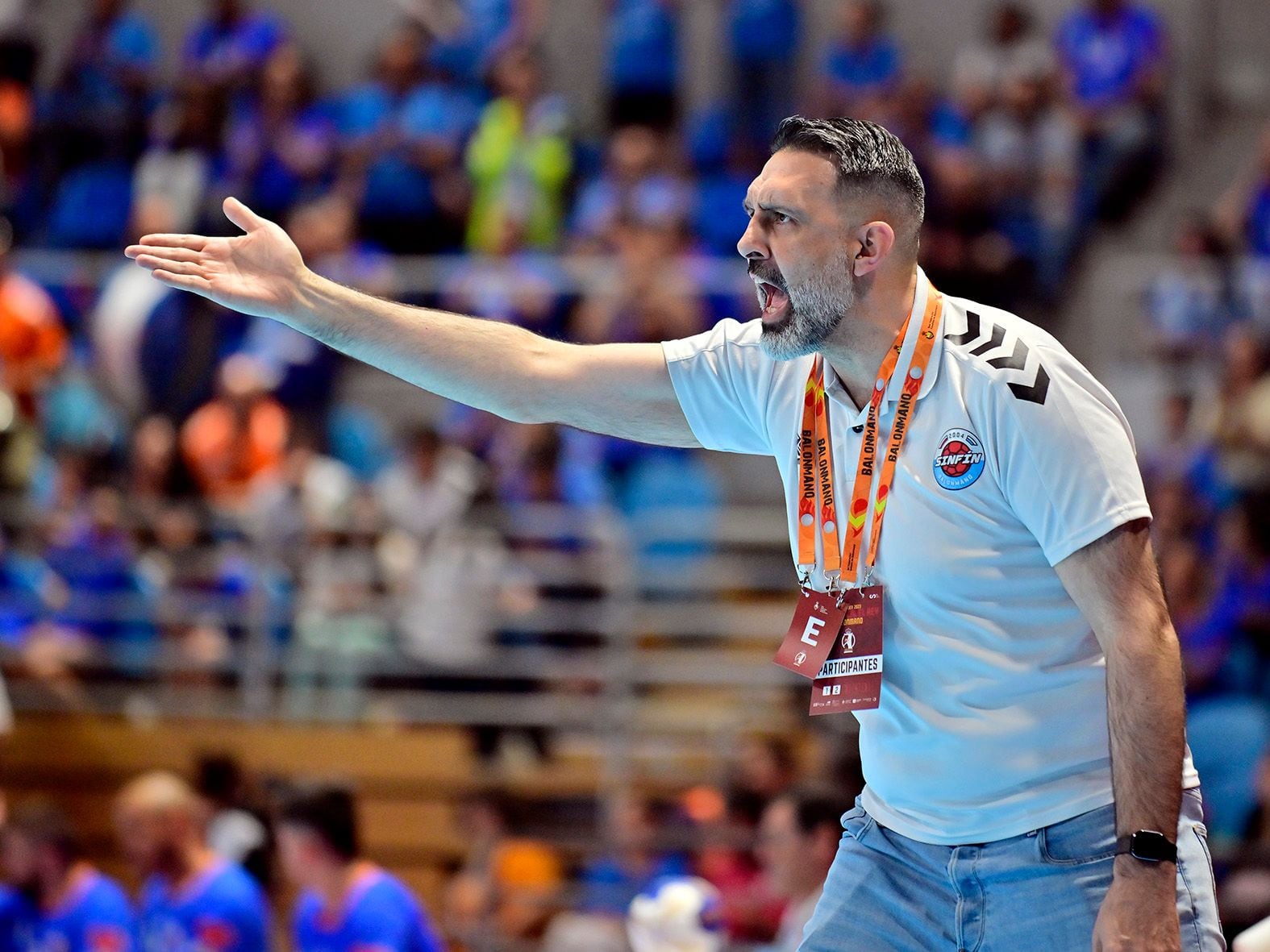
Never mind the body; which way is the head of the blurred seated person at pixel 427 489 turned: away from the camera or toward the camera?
toward the camera

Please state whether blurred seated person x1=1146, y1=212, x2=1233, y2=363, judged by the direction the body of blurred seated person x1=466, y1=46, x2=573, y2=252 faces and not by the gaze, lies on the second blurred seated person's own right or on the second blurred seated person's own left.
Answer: on the second blurred seated person's own left

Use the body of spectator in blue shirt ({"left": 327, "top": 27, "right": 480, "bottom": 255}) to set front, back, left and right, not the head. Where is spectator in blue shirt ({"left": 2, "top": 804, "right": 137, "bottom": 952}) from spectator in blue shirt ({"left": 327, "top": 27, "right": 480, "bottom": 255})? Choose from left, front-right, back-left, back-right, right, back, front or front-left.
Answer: front

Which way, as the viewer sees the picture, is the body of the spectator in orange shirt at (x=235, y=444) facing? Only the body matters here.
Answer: toward the camera

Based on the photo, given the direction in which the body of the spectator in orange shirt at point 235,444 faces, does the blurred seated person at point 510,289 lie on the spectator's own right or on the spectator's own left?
on the spectator's own left

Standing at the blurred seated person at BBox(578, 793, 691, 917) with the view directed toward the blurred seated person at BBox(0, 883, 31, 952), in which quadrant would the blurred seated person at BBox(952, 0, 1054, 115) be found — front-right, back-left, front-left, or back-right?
back-right

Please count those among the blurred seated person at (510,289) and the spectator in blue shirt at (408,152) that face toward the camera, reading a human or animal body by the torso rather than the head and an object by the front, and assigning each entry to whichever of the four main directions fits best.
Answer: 2

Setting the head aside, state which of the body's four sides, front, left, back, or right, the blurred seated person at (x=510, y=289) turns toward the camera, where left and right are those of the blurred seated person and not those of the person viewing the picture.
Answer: front

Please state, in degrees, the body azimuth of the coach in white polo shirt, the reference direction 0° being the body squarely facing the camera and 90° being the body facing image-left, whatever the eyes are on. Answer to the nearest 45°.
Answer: approximately 45°

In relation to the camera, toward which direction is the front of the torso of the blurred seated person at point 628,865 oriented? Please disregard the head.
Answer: toward the camera

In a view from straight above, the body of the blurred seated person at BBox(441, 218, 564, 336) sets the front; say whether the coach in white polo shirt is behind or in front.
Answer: in front

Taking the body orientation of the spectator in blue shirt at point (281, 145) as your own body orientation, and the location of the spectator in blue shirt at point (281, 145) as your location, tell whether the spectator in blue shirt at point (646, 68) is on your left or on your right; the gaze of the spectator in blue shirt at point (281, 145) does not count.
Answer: on your left

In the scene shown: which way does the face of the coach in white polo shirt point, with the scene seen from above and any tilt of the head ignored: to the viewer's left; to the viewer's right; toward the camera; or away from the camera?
to the viewer's left

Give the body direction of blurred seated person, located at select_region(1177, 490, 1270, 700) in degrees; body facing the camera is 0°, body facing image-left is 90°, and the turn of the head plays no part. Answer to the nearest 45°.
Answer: approximately 45°

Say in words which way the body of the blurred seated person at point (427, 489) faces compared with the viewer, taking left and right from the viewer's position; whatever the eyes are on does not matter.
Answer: facing the viewer

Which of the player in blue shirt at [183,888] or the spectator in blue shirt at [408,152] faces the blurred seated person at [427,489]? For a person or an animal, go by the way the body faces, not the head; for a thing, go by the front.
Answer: the spectator in blue shirt at [408,152]
